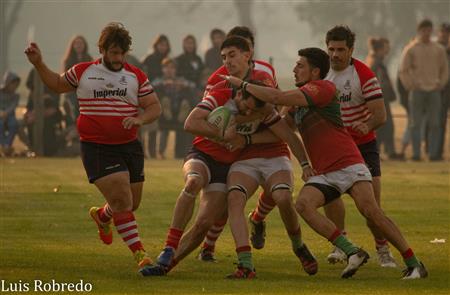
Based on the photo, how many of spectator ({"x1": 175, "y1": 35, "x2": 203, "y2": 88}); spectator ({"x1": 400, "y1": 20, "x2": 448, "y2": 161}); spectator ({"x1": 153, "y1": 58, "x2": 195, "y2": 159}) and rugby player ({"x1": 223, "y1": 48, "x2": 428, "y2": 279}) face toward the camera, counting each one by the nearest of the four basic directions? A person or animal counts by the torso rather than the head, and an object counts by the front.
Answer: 3

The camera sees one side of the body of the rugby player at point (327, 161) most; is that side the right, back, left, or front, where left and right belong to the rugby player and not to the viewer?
left

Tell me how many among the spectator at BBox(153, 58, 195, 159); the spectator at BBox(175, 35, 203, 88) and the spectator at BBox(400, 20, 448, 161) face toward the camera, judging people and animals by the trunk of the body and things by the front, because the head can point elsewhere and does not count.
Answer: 3

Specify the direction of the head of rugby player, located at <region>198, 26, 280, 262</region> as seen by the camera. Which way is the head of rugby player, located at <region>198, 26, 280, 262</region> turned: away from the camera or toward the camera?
toward the camera

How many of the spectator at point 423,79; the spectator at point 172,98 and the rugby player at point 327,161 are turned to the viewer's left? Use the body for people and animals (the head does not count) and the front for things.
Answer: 1

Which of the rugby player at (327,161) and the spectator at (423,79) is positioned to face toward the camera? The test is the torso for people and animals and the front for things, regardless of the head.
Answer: the spectator

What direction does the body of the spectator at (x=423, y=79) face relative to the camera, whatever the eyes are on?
toward the camera

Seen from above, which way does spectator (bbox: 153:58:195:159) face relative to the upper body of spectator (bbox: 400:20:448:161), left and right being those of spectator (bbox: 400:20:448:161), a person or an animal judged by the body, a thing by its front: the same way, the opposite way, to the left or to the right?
the same way

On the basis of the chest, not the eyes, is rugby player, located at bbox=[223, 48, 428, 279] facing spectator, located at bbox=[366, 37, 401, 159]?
no

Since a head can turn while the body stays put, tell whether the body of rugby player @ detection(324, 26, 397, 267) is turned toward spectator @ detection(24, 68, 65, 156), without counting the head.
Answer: no

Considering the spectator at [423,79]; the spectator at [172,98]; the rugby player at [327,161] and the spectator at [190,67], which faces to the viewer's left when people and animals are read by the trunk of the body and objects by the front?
the rugby player

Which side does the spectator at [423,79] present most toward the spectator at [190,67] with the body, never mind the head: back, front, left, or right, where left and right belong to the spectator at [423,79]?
right

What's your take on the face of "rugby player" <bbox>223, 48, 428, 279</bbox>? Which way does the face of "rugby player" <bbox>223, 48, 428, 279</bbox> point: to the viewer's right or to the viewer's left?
to the viewer's left

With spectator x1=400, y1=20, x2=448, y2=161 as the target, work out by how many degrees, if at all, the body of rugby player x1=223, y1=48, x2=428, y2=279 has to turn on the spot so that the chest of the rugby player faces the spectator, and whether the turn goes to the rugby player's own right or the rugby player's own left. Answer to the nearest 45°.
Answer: approximately 90° to the rugby player's own right

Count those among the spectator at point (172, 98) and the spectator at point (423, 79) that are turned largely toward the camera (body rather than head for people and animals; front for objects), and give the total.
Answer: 2
